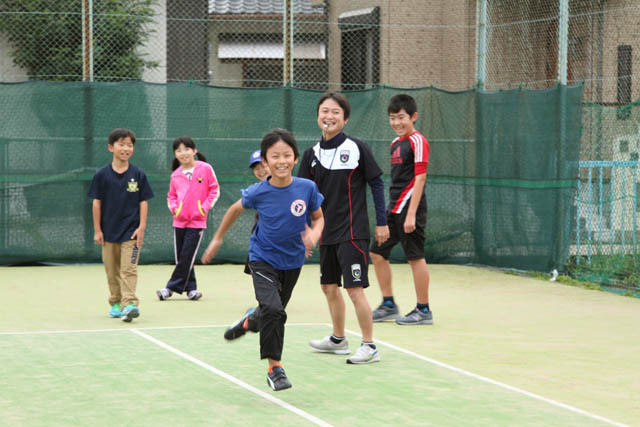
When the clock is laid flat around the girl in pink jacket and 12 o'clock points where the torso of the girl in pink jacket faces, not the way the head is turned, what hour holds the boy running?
The boy running is roughly at 12 o'clock from the girl in pink jacket.

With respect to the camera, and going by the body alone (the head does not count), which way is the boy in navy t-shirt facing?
toward the camera

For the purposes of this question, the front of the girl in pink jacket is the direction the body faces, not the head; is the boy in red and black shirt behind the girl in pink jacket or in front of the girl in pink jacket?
in front

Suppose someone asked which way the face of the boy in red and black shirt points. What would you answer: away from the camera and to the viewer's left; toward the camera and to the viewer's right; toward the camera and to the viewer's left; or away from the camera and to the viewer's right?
toward the camera and to the viewer's left

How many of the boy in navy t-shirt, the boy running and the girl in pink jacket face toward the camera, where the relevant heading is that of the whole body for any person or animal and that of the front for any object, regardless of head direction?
3

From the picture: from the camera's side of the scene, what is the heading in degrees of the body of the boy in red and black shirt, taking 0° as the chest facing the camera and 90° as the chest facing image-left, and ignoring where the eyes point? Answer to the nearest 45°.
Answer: approximately 45°

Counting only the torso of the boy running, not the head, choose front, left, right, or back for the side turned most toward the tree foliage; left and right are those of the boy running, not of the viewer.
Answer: back

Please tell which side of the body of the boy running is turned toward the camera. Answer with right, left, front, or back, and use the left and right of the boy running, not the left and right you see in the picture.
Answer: front

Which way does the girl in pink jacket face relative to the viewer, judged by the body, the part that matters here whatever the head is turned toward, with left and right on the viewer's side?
facing the viewer

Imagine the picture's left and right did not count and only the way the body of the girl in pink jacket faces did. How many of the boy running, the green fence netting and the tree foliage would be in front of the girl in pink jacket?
1

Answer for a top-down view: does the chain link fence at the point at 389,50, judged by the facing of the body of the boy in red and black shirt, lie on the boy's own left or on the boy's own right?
on the boy's own right

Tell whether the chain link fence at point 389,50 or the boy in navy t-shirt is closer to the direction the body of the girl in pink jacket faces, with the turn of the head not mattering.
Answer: the boy in navy t-shirt

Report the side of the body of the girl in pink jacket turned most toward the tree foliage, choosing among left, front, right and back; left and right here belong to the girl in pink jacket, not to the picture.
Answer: back
